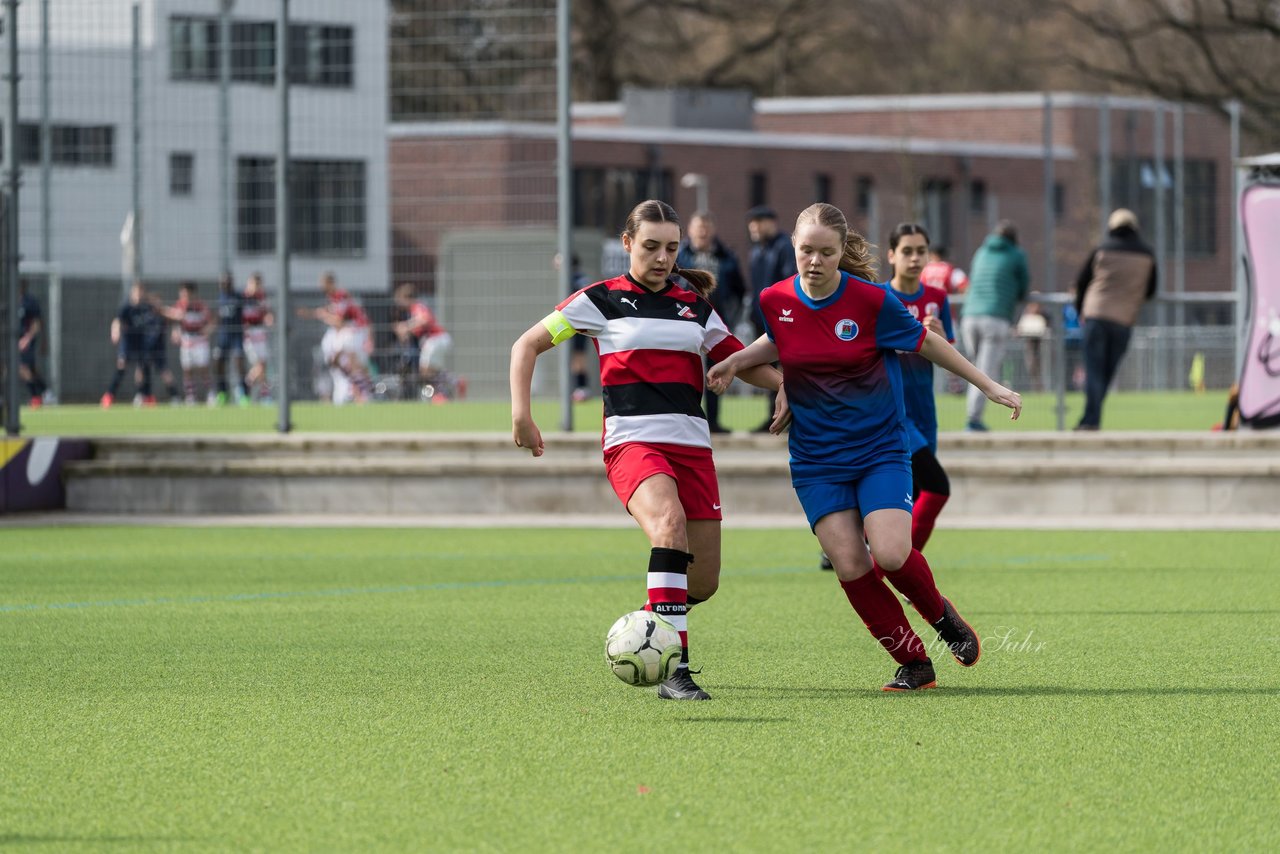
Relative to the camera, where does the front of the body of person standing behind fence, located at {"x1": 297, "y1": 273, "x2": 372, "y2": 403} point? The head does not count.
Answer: to the viewer's left

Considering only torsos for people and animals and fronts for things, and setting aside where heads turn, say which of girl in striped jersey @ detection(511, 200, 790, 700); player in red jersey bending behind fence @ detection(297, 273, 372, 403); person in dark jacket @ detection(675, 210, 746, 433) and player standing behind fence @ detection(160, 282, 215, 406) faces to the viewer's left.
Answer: player in red jersey bending behind fence @ detection(297, 273, 372, 403)

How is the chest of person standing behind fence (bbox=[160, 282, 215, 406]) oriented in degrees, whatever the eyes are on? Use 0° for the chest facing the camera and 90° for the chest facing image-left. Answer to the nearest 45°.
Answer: approximately 0°

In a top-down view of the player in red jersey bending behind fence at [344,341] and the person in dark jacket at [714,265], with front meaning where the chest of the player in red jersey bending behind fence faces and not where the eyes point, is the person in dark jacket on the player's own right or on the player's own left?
on the player's own left

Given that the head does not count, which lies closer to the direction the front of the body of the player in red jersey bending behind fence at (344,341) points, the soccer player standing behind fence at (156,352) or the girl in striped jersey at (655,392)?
the soccer player standing behind fence
